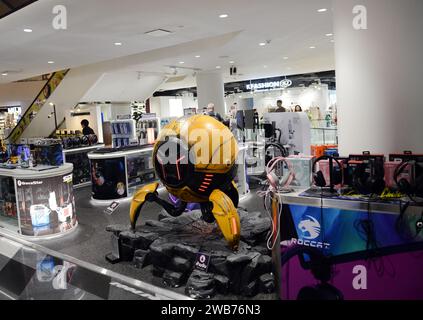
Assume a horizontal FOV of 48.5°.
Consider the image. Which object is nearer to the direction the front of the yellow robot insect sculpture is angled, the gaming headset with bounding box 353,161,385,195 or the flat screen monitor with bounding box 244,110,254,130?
the gaming headset

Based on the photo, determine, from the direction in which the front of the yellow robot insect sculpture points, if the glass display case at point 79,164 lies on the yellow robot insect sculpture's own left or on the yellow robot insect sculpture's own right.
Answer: on the yellow robot insect sculpture's own right

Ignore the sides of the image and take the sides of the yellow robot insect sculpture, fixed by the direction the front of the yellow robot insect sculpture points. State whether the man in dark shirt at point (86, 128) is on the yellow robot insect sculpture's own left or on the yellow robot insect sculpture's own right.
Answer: on the yellow robot insect sculpture's own right

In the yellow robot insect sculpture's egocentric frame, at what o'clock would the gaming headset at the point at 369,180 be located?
The gaming headset is roughly at 9 o'clock from the yellow robot insect sculpture.

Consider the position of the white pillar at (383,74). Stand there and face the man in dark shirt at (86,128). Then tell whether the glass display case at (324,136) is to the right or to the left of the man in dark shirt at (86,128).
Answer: right

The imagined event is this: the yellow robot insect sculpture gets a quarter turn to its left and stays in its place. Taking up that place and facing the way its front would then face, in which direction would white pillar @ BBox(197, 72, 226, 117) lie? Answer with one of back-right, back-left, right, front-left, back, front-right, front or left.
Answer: back-left

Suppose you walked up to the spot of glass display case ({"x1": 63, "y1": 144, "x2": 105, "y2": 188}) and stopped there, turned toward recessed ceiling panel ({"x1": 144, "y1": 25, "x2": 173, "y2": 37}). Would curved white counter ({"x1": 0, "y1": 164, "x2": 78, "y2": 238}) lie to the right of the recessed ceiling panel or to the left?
right

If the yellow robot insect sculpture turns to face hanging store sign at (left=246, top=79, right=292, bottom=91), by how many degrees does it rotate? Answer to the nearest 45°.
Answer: approximately 135° to its right

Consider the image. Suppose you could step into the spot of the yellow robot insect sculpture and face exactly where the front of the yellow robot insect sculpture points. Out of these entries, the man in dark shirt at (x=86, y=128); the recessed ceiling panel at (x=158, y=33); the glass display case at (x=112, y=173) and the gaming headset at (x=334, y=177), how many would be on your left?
1

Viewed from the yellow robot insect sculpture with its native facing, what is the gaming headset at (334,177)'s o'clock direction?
The gaming headset is roughly at 9 o'clock from the yellow robot insect sculpture.

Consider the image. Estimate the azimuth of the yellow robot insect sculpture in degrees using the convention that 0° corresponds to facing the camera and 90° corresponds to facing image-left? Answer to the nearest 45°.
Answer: approximately 45°
